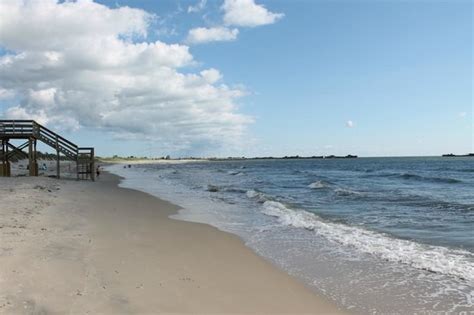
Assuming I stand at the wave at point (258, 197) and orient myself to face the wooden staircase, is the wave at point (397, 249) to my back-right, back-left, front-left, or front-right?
back-left

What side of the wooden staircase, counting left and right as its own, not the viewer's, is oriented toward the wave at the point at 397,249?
right

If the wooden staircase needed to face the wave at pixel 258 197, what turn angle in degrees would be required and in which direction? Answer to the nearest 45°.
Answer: approximately 45° to its right

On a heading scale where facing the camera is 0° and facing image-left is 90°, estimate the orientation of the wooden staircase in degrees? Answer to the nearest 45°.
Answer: approximately 270°

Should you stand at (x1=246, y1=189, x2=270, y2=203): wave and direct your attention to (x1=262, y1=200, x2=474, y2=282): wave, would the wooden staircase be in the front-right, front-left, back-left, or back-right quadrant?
back-right
